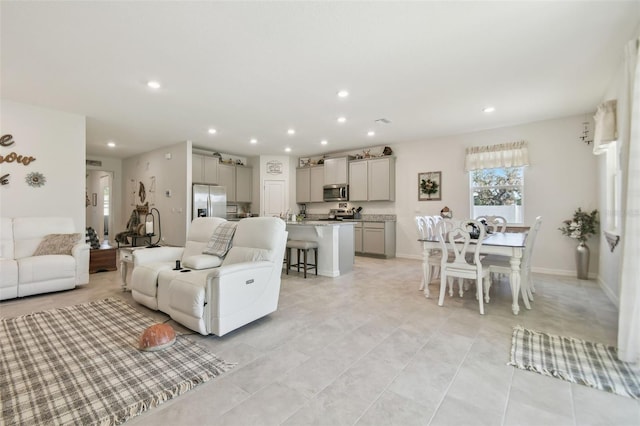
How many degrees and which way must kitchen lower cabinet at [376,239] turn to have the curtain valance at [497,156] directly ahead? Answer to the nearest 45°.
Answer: approximately 135° to its left

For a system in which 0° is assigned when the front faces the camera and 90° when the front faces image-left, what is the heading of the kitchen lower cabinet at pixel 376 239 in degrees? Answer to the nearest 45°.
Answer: approximately 45°

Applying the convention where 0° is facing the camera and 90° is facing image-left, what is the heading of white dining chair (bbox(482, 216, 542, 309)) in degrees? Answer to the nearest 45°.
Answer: approximately 90°

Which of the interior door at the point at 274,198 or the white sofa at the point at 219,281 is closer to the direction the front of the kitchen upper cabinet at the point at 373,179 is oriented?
the white sofa

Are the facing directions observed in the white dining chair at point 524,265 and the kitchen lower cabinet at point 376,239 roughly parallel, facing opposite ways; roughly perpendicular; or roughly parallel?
roughly perpendicular

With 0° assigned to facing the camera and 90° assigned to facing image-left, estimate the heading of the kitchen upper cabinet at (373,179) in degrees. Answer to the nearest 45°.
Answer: approximately 45°

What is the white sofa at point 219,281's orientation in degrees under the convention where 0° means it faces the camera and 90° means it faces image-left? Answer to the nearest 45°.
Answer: approximately 45°

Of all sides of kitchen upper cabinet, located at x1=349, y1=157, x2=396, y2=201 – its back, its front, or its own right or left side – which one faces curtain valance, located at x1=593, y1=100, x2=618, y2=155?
left

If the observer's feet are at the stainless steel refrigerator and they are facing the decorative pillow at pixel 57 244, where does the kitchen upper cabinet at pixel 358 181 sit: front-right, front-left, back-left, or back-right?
back-left

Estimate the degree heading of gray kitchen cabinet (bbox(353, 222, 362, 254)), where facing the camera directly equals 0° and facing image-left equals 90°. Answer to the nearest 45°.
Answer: approximately 45°

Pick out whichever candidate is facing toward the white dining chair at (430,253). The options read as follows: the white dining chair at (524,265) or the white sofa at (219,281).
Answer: the white dining chair at (524,265)
